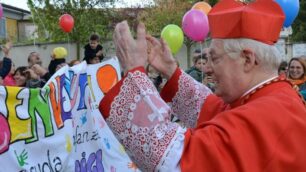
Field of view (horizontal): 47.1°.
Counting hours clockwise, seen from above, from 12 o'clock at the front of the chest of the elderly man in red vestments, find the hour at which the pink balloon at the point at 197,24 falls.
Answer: The pink balloon is roughly at 3 o'clock from the elderly man in red vestments.

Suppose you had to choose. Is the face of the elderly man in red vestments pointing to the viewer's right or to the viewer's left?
to the viewer's left

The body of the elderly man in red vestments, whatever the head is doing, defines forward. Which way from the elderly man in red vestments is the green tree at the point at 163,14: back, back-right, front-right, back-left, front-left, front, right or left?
right

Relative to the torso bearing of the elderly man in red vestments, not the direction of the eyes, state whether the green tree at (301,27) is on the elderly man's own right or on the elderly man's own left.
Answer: on the elderly man's own right

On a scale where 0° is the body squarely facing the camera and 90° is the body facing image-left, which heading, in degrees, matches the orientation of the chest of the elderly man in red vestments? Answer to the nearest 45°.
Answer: approximately 90°
